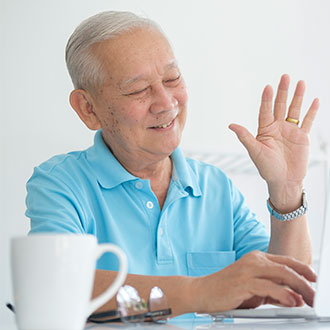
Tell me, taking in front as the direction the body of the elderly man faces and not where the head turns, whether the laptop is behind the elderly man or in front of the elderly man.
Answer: in front

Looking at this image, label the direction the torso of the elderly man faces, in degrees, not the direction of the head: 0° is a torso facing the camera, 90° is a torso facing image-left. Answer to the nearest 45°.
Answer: approximately 315°

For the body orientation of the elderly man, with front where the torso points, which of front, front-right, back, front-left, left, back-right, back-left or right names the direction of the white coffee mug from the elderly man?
front-right

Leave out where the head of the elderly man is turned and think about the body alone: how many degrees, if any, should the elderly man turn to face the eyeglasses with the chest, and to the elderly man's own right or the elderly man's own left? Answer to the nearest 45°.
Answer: approximately 45° to the elderly man's own right
